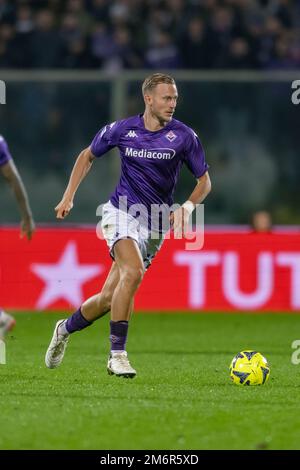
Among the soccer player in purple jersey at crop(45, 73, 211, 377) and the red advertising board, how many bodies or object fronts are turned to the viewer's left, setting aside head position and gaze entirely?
0

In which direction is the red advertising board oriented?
toward the camera

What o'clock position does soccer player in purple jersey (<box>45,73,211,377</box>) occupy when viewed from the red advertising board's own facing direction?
The soccer player in purple jersey is roughly at 12 o'clock from the red advertising board.

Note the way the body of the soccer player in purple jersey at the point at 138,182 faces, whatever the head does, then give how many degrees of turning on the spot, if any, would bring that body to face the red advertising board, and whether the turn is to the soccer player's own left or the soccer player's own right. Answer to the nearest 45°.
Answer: approximately 135° to the soccer player's own left

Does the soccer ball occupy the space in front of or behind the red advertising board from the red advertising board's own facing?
in front

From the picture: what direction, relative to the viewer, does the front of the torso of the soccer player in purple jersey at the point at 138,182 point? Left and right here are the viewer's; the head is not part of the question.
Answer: facing the viewer and to the right of the viewer
